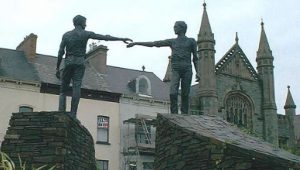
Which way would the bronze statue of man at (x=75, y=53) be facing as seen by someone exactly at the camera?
facing away from the viewer and to the right of the viewer
